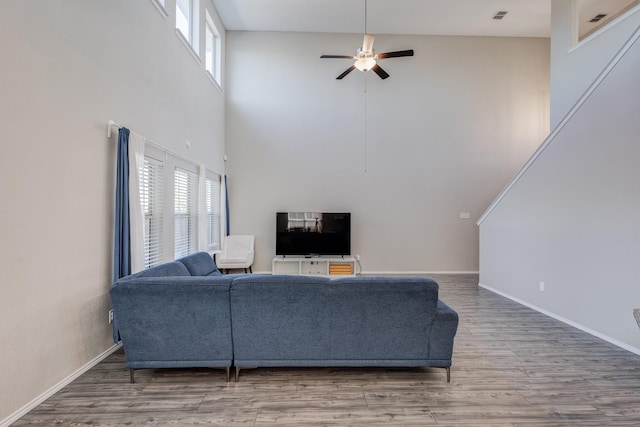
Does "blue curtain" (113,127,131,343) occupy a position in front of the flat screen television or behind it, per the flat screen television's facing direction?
in front

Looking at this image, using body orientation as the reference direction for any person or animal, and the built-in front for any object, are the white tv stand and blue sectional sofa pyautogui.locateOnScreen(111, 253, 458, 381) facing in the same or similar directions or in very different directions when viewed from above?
very different directions

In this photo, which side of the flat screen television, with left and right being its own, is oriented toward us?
front

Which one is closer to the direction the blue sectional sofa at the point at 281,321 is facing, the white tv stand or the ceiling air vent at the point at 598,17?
the white tv stand

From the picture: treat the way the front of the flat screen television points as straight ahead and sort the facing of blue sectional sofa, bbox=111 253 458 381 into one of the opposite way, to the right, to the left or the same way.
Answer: the opposite way

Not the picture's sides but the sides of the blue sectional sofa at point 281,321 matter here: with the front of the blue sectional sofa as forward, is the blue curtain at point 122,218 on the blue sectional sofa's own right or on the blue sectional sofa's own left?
on the blue sectional sofa's own left

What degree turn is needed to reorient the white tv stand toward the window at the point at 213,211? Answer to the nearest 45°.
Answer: approximately 90° to its right

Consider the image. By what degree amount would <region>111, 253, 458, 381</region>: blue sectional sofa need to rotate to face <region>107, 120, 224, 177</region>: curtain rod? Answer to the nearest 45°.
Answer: approximately 45° to its left

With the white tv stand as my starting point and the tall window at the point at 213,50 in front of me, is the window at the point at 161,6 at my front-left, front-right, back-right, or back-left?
front-left

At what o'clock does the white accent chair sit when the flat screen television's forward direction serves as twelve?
The white accent chair is roughly at 3 o'clock from the flat screen television.

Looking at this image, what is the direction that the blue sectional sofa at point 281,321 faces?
away from the camera

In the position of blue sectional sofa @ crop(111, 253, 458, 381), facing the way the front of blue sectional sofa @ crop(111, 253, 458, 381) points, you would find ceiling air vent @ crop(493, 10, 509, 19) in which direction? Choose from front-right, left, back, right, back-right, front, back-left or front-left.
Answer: front-right

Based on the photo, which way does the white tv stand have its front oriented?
toward the camera
